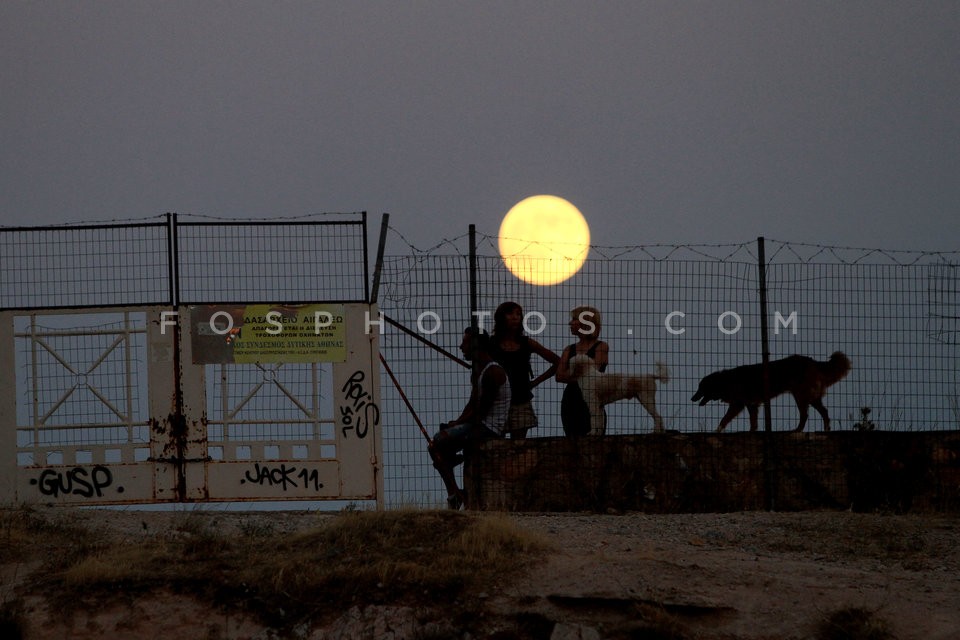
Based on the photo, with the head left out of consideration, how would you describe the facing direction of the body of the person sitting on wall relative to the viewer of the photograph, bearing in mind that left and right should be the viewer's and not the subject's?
facing to the left of the viewer

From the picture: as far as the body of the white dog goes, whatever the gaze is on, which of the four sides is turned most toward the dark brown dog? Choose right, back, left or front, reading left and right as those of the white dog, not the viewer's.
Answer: back

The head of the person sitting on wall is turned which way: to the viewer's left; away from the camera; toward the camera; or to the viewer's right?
to the viewer's left

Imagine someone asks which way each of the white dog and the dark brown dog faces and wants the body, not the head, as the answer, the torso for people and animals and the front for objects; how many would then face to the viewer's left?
2

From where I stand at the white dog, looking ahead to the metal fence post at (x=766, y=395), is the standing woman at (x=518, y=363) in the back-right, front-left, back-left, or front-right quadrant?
back-left

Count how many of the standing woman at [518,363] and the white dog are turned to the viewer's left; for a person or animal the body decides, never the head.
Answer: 1

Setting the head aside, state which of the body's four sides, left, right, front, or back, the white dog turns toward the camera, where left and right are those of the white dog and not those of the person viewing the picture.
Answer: left

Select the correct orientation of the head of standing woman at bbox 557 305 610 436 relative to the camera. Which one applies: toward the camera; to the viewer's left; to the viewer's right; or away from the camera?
to the viewer's left

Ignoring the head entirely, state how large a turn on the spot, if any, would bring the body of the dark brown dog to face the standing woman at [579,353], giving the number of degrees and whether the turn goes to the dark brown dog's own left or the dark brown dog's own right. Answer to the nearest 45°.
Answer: approximately 45° to the dark brown dog's own left

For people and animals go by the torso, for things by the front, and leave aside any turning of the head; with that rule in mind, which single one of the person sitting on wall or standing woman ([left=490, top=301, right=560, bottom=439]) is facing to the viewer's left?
the person sitting on wall

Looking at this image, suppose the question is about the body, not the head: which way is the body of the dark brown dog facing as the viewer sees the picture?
to the viewer's left
